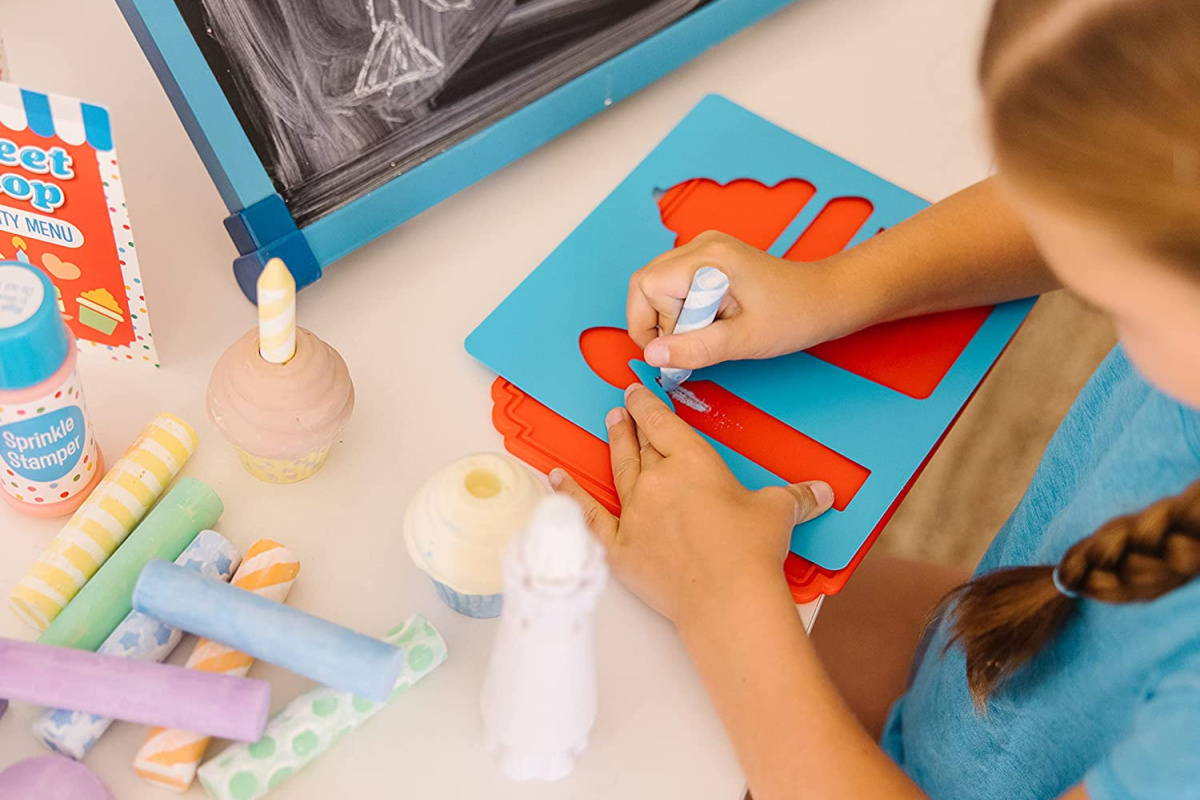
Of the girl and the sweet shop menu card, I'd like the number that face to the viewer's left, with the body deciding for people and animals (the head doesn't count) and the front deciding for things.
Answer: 1

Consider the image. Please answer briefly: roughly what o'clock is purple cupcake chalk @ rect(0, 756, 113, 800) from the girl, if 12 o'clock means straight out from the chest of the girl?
The purple cupcake chalk is roughly at 11 o'clock from the girl.

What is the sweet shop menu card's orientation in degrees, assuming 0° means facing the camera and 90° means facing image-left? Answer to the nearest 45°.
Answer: approximately 0°

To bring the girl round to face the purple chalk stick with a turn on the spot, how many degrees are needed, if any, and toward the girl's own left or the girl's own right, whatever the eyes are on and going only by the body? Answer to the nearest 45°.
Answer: approximately 45° to the girl's own left

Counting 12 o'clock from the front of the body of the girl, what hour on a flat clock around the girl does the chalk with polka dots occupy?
The chalk with polka dots is roughly at 11 o'clock from the girl.

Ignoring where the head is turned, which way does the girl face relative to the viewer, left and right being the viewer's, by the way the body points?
facing to the left of the viewer
